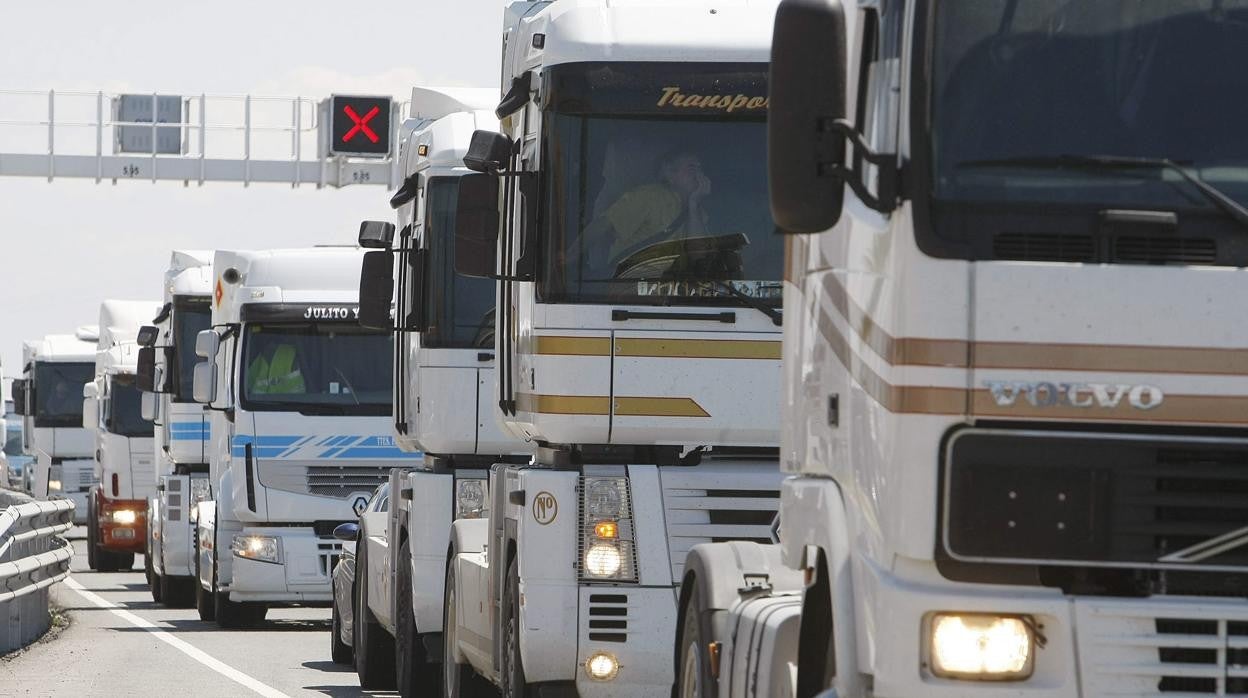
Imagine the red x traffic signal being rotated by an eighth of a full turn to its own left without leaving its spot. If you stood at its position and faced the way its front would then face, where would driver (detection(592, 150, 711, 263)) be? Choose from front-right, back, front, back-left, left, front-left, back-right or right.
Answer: front-right

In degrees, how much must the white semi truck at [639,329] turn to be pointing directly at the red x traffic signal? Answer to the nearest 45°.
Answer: approximately 180°

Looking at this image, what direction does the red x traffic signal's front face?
toward the camera

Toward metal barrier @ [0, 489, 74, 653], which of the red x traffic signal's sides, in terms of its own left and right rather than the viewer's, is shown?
front

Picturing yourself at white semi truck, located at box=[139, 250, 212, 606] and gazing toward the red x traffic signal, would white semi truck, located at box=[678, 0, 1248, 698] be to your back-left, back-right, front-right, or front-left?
back-right

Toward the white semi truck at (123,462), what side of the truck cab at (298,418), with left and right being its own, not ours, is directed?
back

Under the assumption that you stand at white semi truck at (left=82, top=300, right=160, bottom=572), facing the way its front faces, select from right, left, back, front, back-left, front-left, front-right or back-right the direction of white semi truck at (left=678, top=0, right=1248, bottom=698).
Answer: front

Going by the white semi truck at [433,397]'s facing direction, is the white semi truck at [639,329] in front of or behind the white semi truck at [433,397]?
in front

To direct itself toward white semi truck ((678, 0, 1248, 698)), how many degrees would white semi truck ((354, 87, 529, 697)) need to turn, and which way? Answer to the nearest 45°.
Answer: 0° — it already faces it

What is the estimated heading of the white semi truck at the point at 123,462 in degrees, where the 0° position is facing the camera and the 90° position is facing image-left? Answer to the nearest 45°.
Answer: approximately 0°

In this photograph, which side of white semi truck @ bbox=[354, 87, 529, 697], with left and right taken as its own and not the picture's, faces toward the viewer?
front

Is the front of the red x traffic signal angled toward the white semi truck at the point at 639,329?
yes

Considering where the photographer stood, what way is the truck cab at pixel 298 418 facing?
facing the viewer
